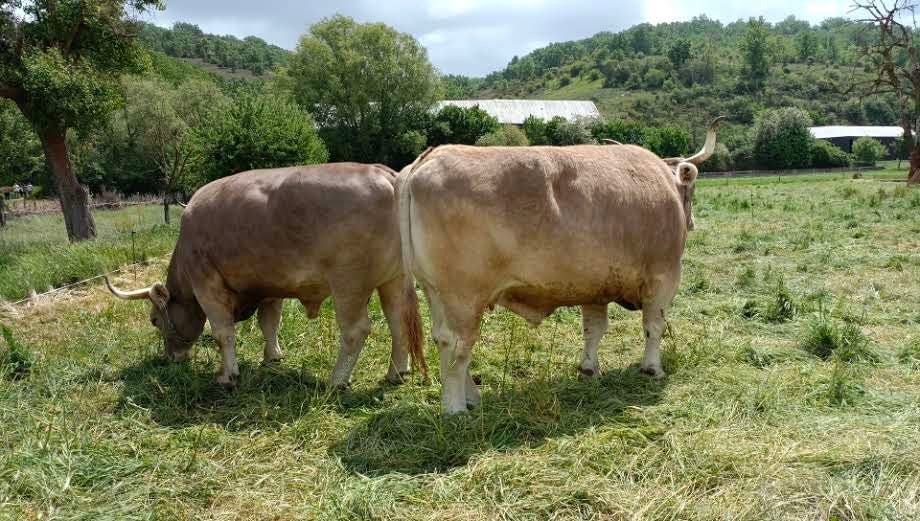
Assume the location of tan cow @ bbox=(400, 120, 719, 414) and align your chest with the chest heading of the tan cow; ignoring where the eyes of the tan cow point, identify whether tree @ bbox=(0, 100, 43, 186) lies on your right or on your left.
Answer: on your left

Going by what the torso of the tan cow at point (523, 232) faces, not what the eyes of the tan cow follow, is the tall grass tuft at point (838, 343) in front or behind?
in front

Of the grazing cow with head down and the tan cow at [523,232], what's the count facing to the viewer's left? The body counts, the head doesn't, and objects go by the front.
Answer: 1

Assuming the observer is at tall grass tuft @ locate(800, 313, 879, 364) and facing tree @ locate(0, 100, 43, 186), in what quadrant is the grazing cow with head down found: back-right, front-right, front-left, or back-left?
front-left

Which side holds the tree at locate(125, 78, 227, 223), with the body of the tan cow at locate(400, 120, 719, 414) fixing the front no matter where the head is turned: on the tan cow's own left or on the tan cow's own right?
on the tan cow's own left

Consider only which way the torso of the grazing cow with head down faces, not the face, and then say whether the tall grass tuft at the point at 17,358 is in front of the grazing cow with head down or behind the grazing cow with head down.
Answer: in front

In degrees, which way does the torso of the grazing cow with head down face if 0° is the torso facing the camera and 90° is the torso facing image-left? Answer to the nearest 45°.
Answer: approximately 90°

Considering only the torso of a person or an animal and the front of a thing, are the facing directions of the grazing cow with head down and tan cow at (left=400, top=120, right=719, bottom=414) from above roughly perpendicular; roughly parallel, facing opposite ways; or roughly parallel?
roughly parallel, facing opposite ways

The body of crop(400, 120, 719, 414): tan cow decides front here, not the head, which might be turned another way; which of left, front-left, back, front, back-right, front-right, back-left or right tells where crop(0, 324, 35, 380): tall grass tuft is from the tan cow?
back-left

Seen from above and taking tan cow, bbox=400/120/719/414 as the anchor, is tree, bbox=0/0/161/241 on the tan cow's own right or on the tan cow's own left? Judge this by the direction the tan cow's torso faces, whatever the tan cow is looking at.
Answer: on the tan cow's own left

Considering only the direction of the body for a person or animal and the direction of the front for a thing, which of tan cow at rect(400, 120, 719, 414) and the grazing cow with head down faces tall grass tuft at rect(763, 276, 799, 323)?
the tan cow

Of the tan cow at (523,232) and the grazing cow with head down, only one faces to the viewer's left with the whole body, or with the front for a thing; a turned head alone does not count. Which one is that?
the grazing cow with head down

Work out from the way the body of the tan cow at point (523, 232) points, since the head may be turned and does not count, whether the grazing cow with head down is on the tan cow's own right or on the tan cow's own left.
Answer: on the tan cow's own left

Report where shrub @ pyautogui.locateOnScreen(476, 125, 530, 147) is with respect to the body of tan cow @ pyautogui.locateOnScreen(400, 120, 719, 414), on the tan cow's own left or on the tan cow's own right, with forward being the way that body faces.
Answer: on the tan cow's own left

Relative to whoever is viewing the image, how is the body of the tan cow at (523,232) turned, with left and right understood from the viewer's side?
facing away from the viewer and to the right of the viewer
